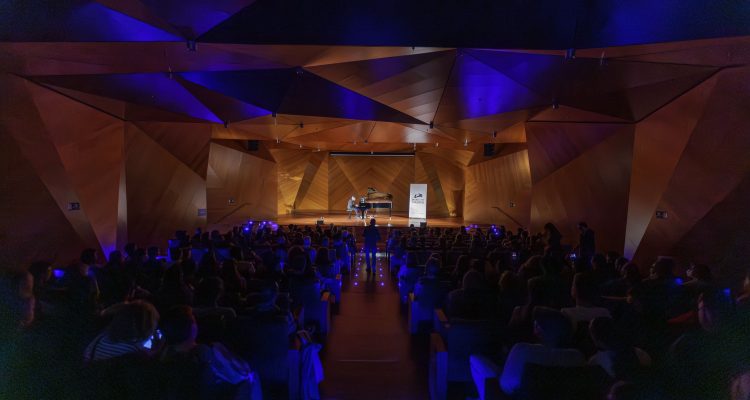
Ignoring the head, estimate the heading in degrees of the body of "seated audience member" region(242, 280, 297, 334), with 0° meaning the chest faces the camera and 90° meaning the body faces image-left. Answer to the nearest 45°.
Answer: approximately 180°

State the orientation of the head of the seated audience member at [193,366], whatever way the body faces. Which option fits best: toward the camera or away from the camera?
away from the camera

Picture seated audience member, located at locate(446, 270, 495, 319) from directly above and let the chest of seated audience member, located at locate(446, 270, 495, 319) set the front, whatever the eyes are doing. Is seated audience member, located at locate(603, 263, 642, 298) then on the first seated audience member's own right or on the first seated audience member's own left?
on the first seated audience member's own right

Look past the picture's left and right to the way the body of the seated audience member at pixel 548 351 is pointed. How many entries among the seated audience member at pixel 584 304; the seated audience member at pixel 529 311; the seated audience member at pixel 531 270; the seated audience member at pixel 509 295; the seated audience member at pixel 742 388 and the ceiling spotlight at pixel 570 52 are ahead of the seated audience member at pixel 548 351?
5

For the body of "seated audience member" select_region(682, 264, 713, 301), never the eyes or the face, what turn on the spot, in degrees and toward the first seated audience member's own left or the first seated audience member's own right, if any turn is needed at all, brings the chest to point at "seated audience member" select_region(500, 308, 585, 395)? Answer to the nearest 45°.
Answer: approximately 135° to the first seated audience member's own left

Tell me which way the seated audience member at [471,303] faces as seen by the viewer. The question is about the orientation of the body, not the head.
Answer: away from the camera

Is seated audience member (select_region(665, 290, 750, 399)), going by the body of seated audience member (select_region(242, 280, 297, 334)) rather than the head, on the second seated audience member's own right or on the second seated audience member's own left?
on the second seated audience member's own right

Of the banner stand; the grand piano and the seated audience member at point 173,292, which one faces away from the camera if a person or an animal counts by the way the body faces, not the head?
the seated audience member

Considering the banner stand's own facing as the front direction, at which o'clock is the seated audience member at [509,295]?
The seated audience member is roughly at 12 o'clock from the banner stand.

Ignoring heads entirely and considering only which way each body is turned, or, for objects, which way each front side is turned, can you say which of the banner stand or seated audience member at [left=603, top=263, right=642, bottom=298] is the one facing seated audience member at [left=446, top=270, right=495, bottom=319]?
the banner stand

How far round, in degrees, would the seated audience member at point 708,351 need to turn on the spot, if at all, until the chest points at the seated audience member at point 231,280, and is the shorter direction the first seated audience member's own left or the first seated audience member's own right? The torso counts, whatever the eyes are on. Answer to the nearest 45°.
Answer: approximately 45° to the first seated audience member's own left

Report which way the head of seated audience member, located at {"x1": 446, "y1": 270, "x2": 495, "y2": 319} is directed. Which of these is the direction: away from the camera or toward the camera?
away from the camera

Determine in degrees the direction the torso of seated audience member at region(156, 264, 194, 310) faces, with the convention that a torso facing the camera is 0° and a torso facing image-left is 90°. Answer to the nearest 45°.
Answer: approximately 180°

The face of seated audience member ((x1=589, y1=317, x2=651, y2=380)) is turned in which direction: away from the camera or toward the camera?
away from the camera

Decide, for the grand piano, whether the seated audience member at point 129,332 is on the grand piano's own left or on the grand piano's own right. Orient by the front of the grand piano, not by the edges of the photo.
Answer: on the grand piano's own left

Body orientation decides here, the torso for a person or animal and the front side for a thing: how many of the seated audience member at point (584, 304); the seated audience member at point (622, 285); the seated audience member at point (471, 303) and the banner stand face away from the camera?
3

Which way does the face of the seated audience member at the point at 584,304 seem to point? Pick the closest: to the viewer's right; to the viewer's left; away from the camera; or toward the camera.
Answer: away from the camera
